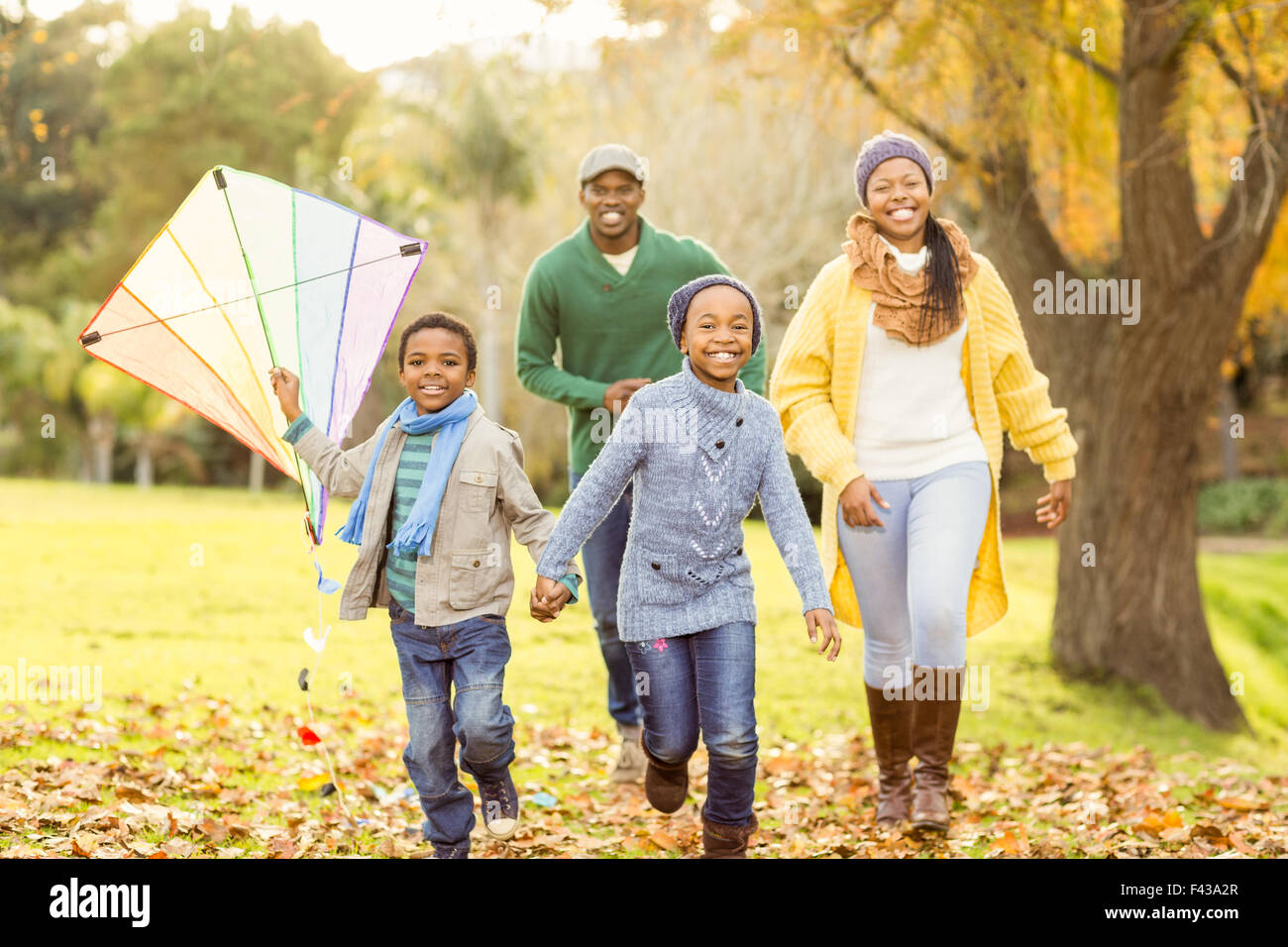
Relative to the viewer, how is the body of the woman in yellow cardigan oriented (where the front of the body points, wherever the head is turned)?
toward the camera

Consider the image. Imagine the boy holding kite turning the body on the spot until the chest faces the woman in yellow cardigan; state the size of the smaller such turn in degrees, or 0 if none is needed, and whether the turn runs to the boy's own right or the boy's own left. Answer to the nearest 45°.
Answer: approximately 90° to the boy's own left

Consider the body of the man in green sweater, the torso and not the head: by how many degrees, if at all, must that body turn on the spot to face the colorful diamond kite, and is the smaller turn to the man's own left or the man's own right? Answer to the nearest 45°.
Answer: approximately 45° to the man's own right

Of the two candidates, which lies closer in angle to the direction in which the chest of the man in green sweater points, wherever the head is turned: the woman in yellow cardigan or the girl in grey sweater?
the girl in grey sweater

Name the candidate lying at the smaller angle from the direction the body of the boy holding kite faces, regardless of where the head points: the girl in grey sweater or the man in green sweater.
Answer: the girl in grey sweater

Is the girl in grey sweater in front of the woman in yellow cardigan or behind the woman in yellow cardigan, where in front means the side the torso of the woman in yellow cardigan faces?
in front

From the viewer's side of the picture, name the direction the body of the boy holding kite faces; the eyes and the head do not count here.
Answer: toward the camera

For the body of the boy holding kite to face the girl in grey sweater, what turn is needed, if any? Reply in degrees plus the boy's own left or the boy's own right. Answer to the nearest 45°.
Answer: approximately 90° to the boy's own left

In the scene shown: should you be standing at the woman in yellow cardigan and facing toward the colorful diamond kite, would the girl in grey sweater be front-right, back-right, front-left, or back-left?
front-left

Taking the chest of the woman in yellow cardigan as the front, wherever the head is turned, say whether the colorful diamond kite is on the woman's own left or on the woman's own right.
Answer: on the woman's own right

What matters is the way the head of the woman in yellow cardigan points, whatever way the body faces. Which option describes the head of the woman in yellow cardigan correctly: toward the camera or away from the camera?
toward the camera

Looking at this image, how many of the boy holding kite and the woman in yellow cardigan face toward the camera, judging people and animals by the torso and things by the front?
2

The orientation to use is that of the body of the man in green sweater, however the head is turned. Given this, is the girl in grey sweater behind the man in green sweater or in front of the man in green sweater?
in front

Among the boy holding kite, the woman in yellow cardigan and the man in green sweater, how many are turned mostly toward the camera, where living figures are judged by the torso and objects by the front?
3
